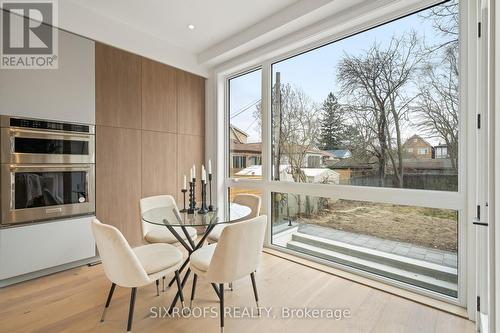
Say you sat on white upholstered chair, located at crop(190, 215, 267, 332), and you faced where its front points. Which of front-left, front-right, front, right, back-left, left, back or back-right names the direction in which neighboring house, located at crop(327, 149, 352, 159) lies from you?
right

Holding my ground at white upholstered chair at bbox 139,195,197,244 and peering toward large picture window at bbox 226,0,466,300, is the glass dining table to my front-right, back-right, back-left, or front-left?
front-right

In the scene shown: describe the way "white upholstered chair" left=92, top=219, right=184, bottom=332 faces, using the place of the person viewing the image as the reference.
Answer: facing away from the viewer and to the right of the viewer

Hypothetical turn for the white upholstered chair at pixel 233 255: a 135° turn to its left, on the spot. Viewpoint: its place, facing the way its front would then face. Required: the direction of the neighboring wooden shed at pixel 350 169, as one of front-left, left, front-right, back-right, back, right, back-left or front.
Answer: back-left

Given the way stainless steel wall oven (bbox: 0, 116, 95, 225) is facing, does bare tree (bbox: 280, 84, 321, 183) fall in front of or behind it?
in front

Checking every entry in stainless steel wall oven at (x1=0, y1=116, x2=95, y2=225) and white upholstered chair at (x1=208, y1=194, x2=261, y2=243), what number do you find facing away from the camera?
0

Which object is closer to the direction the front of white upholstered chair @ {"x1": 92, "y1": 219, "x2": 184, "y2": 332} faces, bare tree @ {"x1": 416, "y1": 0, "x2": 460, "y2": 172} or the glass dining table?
the glass dining table

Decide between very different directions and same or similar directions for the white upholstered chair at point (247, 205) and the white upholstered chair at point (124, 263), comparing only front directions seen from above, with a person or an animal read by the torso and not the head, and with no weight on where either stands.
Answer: very different directions

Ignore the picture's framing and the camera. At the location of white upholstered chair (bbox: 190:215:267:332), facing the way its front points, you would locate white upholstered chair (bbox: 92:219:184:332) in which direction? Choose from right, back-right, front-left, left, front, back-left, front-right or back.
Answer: front-left

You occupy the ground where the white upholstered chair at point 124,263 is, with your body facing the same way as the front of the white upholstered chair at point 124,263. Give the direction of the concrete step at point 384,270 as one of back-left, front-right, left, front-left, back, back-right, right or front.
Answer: front-right

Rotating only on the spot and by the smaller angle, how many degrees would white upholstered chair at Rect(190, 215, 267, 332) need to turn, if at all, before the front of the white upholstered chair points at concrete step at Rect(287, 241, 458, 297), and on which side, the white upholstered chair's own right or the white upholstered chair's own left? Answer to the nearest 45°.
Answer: approximately 90° to the white upholstered chair's own right

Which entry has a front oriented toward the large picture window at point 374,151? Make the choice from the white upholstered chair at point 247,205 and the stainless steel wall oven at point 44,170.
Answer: the stainless steel wall oven

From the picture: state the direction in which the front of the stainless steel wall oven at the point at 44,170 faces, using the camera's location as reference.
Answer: facing the viewer and to the right of the viewer

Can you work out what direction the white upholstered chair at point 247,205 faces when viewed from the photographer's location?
facing the viewer and to the left of the viewer

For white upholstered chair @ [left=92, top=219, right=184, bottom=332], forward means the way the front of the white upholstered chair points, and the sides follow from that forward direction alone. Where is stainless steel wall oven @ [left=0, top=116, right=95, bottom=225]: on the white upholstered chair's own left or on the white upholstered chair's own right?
on the white upholstered chair's own left

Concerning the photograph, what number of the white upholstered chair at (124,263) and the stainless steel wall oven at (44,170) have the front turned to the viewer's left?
0

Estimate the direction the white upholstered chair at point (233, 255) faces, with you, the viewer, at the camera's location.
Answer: facing away from the viewer and to the left of the viewer
